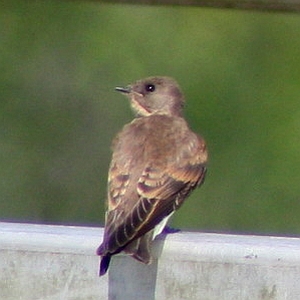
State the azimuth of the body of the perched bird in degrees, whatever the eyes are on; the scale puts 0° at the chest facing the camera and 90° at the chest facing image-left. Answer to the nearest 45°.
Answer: approximately 225°
